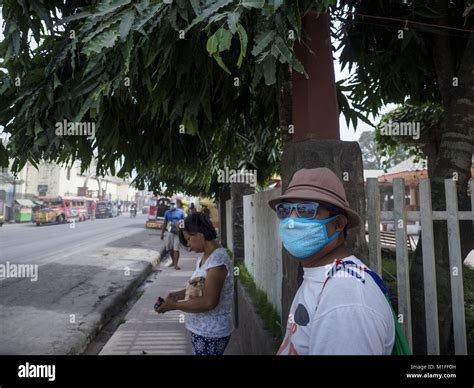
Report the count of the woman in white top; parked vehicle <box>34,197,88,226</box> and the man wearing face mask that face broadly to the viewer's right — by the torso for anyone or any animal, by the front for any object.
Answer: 0

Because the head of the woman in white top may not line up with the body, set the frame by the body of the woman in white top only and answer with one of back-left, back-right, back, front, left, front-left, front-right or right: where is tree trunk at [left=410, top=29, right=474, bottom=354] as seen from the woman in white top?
back

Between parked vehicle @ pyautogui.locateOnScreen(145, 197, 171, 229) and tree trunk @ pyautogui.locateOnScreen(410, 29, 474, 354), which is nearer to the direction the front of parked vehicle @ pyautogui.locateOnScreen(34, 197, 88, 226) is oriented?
the tree trunk

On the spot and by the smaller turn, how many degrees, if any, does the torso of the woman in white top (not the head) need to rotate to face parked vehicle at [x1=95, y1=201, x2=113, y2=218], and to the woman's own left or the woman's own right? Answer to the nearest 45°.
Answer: approximately 90° to the woman's own right

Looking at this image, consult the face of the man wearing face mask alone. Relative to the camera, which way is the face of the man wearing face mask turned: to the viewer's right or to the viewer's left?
to the viewer's left

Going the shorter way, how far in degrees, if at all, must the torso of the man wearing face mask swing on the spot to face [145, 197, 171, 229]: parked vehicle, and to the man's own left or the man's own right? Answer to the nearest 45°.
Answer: approximately 90° to the man's own right

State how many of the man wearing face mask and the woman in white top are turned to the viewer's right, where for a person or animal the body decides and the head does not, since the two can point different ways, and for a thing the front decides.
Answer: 0

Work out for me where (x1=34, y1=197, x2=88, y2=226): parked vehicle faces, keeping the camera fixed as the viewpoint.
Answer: facing the viewer and to the left of the viewer

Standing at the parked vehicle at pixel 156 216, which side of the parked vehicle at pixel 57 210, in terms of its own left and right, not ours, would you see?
left

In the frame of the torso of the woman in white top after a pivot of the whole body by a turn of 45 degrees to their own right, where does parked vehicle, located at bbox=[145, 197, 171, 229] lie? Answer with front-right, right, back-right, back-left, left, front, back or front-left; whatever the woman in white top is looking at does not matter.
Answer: front-right

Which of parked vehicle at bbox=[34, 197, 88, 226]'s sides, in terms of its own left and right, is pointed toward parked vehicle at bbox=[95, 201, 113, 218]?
back

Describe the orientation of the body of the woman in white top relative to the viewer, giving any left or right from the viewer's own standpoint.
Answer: facing to the left of the viewer

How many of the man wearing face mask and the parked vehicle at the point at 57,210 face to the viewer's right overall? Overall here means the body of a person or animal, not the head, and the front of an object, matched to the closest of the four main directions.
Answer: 0

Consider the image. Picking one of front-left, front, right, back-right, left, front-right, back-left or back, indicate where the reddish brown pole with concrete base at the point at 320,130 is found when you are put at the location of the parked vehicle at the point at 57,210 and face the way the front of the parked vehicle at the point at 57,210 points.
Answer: front-left
